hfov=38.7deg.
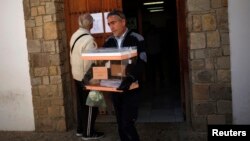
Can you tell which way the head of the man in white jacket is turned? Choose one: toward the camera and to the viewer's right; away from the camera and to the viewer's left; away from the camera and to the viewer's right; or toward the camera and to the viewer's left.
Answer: away from the camera and to the viewer's right

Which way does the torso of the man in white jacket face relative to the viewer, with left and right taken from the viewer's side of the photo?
facing away from the viewer and to the right of the viewer
